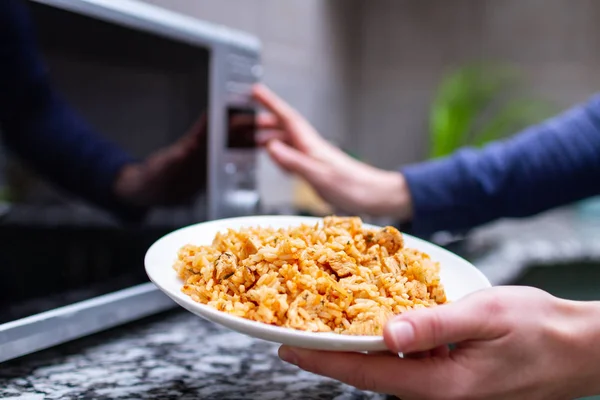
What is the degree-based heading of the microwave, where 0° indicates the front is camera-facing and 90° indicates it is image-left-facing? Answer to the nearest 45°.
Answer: approximately 315°
